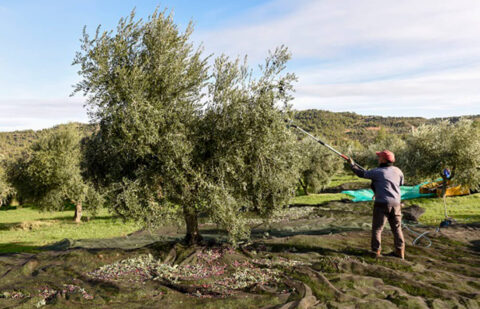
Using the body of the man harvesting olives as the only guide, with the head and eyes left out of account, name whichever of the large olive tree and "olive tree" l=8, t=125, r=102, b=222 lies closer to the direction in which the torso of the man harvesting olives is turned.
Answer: the olive tree

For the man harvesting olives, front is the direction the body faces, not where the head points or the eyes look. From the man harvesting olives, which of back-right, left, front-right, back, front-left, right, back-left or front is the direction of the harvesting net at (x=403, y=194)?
front-right

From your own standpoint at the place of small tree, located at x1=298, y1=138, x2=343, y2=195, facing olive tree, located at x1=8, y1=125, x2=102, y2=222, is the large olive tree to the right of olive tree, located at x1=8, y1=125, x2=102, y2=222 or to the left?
left

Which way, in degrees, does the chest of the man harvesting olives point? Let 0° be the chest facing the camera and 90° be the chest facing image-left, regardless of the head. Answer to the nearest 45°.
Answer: approximately 135°
